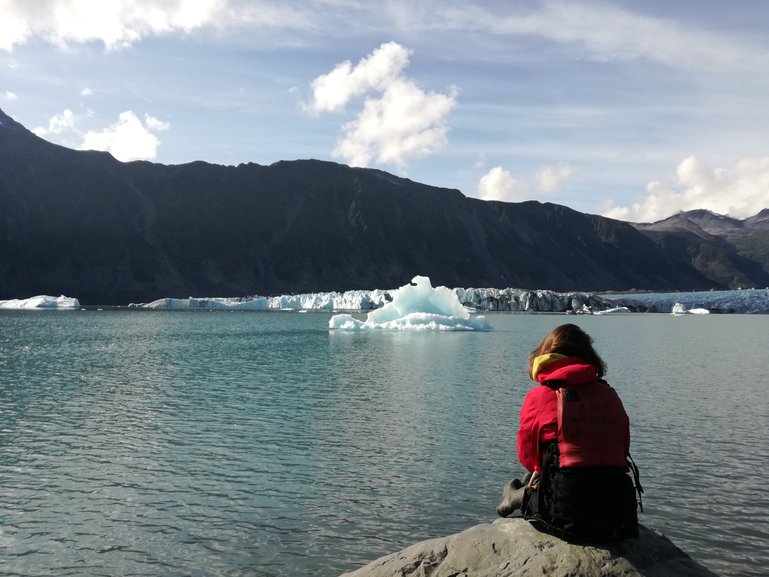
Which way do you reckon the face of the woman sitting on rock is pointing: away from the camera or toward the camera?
away from the camera

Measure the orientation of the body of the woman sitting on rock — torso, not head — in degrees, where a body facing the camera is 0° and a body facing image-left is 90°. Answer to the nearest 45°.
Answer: approximately 135°
